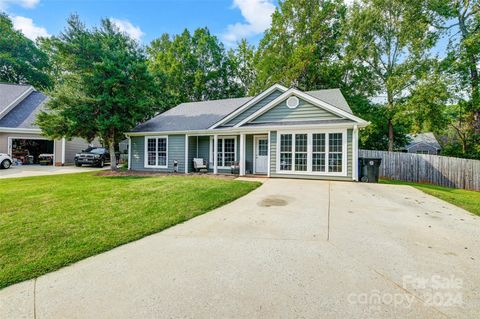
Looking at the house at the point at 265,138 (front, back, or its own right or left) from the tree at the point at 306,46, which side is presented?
back

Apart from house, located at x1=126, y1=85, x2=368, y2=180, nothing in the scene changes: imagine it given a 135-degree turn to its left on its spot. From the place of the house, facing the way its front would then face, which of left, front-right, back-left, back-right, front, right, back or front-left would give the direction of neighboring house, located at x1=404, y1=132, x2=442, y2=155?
front

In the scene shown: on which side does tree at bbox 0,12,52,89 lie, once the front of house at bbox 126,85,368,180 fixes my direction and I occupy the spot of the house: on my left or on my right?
on my right

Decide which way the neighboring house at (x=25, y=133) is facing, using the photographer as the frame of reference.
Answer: facing the viewer

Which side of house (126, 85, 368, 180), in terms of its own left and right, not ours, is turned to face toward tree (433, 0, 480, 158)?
left

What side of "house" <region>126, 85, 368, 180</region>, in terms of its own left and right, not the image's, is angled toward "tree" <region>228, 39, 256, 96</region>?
back

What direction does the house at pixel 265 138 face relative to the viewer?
toward the camera

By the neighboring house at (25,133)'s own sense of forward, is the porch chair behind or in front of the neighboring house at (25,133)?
in front

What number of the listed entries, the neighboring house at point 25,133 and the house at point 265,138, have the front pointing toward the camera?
2

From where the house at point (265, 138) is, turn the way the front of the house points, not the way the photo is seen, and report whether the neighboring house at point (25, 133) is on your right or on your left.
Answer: on your right

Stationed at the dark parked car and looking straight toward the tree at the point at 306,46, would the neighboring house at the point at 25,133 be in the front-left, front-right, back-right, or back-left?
back-left

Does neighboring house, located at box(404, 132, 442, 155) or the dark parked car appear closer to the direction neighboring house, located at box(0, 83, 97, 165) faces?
the dark parked car

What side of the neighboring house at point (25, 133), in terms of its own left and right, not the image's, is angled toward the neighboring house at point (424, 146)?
left
